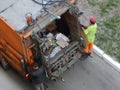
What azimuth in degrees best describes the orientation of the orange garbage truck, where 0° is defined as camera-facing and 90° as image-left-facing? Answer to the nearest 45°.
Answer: approximately 135°

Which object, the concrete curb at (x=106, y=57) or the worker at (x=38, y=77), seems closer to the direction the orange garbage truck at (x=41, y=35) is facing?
the worker

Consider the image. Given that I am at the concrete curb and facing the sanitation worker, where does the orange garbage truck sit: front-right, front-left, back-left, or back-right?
front-left

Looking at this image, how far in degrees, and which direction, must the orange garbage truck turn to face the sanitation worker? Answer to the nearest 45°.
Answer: approximately 135° to its right

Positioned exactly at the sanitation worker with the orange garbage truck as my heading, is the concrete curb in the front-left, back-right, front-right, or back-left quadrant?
back-left
